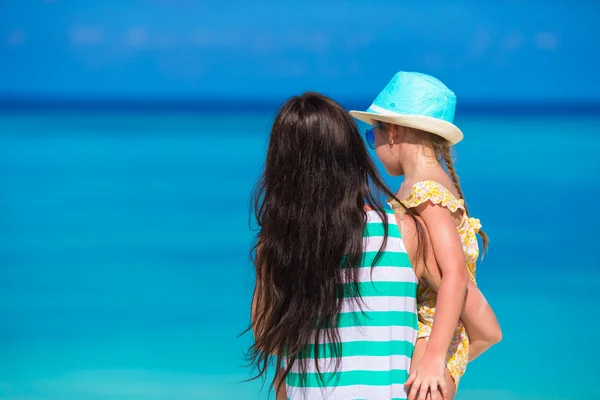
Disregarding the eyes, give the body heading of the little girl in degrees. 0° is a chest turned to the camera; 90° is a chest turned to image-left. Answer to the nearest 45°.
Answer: approximately 90°

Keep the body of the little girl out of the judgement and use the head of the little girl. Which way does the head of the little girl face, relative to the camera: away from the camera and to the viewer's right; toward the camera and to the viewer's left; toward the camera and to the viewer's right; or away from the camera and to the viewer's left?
away from the camera and to the viewer's left

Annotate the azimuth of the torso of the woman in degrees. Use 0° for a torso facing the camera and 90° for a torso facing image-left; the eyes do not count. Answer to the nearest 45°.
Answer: approximately 180°

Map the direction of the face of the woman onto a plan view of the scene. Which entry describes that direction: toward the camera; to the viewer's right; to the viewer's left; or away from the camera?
away from the camera
